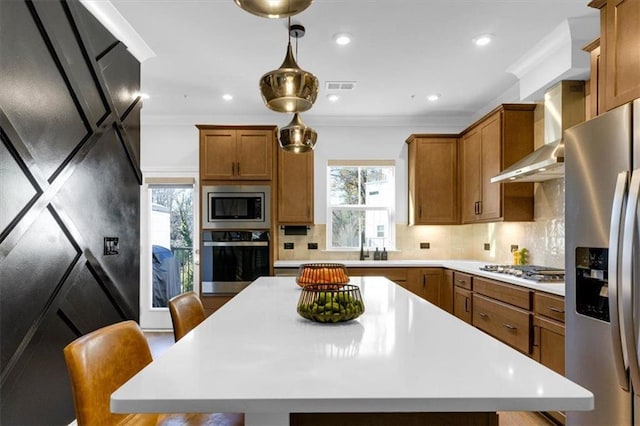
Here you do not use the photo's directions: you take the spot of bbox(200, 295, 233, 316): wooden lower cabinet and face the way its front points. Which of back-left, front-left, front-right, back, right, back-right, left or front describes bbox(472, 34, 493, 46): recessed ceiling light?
front-left

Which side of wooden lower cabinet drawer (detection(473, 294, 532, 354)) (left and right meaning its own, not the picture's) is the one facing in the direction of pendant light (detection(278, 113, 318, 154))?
front

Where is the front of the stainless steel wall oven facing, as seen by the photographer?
facing the viewer

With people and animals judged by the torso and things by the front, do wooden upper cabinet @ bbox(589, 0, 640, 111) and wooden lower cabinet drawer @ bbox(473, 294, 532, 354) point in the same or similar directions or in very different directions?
same or similar directions

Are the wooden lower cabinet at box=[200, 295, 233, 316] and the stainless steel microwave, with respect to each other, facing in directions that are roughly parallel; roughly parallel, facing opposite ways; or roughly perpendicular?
roughly parallel

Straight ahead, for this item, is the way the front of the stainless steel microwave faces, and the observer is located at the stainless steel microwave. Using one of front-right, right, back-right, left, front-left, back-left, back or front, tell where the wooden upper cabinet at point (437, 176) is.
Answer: left

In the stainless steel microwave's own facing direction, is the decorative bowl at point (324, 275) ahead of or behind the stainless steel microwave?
ahead

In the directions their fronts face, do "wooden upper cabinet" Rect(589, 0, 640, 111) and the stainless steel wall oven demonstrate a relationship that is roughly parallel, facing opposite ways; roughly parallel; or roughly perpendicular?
roughly perpendicular

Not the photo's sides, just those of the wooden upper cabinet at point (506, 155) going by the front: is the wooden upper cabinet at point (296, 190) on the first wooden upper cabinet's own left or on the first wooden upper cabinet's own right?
on the first wooden upper cabinet's own right

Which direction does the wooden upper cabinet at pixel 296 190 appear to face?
toward the camera

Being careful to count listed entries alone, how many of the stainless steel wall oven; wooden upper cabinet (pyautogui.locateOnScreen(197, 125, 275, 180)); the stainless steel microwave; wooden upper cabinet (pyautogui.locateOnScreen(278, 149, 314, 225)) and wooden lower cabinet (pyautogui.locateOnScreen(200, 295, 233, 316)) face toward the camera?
5

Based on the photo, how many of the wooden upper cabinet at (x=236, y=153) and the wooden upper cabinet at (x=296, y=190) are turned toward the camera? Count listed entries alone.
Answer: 2

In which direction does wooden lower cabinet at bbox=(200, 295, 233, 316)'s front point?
toward the camera
